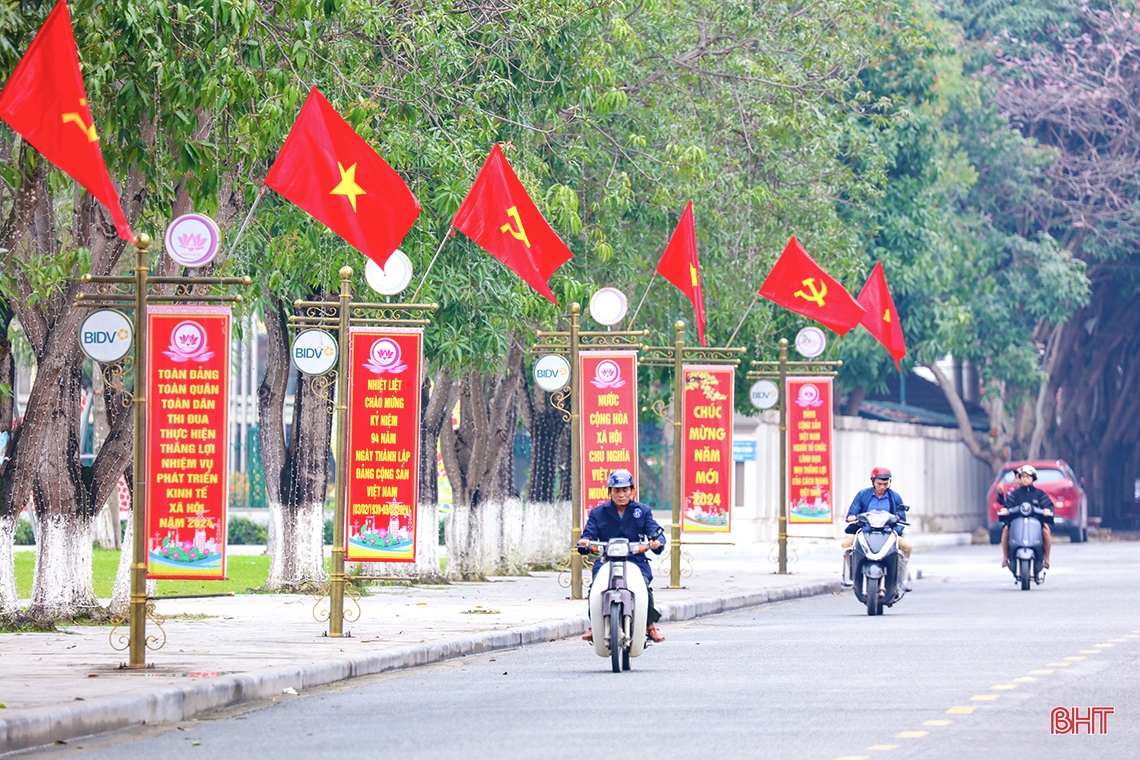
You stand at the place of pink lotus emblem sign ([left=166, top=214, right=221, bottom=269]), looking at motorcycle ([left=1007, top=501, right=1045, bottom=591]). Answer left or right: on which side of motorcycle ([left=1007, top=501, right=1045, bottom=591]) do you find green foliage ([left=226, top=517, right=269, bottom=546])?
left

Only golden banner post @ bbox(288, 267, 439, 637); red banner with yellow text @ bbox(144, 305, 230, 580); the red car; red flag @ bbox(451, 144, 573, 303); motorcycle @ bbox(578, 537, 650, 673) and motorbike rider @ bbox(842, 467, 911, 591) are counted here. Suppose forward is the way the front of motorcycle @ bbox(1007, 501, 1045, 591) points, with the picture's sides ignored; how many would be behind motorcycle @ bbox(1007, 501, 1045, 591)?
1

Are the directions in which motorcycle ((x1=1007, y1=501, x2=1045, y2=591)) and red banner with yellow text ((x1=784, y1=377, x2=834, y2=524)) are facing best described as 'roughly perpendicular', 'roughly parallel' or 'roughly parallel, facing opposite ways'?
roughly parallel

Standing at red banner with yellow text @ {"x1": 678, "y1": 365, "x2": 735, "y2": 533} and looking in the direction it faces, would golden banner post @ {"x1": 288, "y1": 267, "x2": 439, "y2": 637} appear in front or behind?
in front

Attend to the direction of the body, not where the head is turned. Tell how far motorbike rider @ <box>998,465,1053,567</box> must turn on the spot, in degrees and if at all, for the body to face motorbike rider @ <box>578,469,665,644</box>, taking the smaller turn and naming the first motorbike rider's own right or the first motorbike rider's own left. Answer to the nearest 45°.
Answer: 0° — they already face them

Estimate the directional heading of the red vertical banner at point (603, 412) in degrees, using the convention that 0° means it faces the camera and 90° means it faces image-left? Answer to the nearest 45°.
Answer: approximately 0°

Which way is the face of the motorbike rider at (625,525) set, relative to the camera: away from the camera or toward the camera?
toward the camera

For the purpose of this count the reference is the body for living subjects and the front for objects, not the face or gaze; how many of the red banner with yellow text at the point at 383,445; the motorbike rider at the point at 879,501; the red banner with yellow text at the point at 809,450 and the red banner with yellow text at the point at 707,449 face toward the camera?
4

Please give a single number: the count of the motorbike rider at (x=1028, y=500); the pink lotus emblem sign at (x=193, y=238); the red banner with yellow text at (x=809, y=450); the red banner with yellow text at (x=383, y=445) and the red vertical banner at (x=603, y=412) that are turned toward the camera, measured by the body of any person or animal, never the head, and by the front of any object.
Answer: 5

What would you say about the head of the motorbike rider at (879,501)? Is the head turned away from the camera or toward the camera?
toward the camera

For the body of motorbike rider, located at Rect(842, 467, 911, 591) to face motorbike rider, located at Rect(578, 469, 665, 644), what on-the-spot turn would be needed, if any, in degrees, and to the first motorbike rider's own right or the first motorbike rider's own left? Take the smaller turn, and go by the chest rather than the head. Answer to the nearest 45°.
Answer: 0° — they already face them

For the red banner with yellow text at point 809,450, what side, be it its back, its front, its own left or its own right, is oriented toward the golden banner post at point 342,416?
front

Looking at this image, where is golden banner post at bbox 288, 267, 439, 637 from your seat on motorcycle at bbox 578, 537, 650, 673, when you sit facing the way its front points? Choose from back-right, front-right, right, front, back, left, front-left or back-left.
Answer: back-right

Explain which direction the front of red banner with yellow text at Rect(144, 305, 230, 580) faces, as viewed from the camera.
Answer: facing the viewer

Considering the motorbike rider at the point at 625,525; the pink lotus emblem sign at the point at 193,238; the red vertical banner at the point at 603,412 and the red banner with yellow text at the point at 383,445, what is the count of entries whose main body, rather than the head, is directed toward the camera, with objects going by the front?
4
